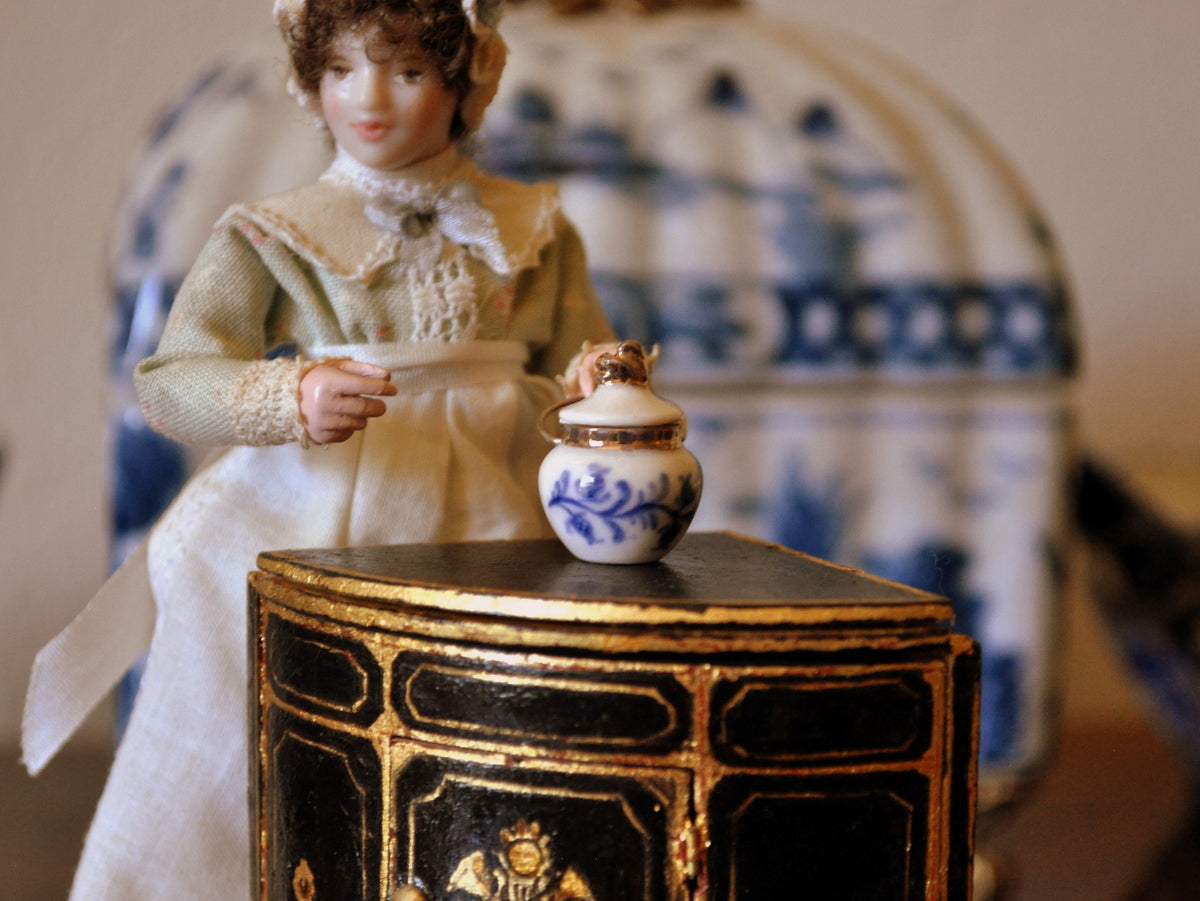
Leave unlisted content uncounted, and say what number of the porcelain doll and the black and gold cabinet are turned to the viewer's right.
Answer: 0

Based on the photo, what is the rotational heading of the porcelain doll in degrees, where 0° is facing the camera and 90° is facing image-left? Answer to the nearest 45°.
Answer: approximately 0°
